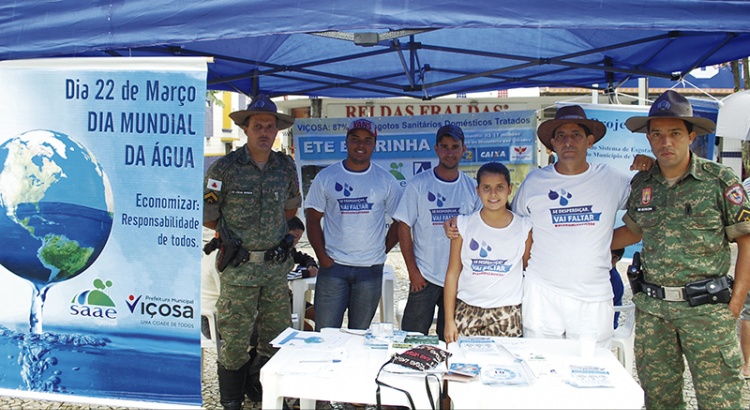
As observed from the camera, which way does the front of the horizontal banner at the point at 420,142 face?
facing the viewer

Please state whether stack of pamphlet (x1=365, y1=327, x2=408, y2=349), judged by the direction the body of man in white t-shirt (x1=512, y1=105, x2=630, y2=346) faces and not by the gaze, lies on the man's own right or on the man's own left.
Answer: on the man's own right

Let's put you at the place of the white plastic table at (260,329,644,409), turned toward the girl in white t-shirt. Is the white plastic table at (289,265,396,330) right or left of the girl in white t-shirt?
left

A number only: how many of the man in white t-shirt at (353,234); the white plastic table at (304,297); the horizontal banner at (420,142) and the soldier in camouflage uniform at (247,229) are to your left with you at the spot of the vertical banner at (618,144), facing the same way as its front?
0

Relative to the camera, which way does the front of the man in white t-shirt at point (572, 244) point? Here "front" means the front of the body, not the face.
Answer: toward the camera

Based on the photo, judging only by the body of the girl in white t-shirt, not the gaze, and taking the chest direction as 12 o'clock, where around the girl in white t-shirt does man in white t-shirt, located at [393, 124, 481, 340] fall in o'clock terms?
The man in white t-shirt is roughly at 5 o'clock from the girl in white t-shirt.

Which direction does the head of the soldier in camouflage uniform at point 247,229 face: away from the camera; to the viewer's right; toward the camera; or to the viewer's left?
toward the camera

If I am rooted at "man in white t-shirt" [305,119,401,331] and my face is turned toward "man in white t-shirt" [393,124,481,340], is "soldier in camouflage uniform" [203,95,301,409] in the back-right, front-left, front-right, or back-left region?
back-right

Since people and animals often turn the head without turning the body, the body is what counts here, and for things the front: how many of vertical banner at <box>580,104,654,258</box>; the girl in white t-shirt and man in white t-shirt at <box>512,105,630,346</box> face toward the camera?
3

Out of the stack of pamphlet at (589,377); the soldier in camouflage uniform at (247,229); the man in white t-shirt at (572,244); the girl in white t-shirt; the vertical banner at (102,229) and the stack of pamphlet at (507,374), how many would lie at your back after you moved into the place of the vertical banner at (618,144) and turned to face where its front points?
0

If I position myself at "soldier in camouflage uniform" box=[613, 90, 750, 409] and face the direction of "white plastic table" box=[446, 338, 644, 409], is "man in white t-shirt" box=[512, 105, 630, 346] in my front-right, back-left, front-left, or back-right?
front-right

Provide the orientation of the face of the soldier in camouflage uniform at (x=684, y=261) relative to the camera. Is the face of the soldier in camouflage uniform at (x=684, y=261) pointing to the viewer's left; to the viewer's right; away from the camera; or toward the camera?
toward the camera

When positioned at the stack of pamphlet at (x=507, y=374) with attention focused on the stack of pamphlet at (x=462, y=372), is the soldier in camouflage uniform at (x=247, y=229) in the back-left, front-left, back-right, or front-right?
front-right

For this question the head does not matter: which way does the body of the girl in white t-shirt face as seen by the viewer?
toward the camera

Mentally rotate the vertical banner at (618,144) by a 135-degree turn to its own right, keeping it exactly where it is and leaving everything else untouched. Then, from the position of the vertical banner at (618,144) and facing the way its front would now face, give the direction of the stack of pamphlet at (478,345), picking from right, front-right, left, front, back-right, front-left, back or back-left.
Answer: back-left

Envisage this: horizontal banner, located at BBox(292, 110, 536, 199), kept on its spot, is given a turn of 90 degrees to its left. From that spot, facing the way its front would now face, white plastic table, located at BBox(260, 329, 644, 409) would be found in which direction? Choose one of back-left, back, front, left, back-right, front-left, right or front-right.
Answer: right

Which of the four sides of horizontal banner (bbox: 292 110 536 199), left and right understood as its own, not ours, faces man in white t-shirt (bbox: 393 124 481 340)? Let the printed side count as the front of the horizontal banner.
front

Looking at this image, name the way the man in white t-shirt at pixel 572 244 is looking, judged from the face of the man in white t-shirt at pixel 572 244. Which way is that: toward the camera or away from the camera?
toward the camera
